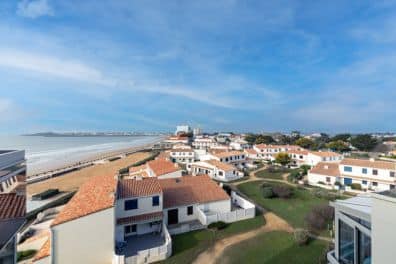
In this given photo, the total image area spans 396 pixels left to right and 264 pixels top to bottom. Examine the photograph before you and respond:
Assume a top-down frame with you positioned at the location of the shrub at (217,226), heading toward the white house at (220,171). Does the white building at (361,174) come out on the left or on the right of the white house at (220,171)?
right

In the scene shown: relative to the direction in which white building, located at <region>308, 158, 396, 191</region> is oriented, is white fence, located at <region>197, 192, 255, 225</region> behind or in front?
in front

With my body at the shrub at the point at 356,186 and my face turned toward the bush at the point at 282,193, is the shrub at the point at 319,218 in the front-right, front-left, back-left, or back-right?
front-left

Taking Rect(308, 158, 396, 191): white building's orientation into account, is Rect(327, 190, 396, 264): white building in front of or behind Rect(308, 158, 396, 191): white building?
in front

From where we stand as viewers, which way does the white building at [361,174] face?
facing the viewer and to the left of the viewer

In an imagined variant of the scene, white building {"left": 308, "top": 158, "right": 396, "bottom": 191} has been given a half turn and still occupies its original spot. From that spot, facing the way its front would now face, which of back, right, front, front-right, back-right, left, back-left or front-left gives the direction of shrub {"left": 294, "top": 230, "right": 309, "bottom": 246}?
back-right

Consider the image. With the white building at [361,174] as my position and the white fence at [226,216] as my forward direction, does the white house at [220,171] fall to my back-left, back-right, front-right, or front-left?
front-right

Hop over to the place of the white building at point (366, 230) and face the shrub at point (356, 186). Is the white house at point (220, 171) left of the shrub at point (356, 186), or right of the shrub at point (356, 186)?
left

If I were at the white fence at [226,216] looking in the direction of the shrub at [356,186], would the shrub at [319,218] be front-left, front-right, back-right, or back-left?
front-right

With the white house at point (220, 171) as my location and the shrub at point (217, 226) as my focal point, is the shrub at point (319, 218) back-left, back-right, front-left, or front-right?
front-left

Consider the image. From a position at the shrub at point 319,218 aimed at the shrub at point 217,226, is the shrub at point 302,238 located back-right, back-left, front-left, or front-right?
front-left

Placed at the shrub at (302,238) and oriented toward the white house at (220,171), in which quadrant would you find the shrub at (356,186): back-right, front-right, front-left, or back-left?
front-right

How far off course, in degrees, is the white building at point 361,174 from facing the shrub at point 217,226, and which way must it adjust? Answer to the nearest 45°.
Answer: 0° — it already faces it
